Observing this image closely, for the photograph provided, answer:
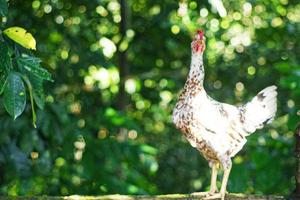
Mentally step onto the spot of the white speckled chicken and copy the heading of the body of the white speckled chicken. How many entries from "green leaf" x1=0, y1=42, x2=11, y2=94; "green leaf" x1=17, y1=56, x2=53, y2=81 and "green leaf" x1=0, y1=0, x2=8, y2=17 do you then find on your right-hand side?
0

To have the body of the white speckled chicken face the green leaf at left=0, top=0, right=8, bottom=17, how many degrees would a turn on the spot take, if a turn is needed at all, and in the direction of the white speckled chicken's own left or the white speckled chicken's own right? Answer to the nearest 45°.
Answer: approximately 45° to the white speckled chicken's own left

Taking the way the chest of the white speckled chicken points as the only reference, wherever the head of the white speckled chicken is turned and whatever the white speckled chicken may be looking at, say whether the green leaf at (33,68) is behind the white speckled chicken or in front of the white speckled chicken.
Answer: in front

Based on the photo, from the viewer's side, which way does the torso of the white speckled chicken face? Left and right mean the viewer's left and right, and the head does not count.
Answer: facing to the left of the viewer

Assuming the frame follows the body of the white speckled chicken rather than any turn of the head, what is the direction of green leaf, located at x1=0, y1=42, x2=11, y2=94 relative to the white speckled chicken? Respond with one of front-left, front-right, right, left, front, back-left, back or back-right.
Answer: front-left

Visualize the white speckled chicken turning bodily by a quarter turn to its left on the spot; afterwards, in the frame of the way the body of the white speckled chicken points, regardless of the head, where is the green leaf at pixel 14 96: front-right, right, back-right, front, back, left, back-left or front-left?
front-right
